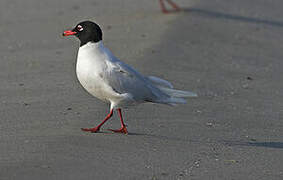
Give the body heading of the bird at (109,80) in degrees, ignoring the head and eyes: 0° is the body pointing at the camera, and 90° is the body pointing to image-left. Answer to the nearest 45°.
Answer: approximately 90°
